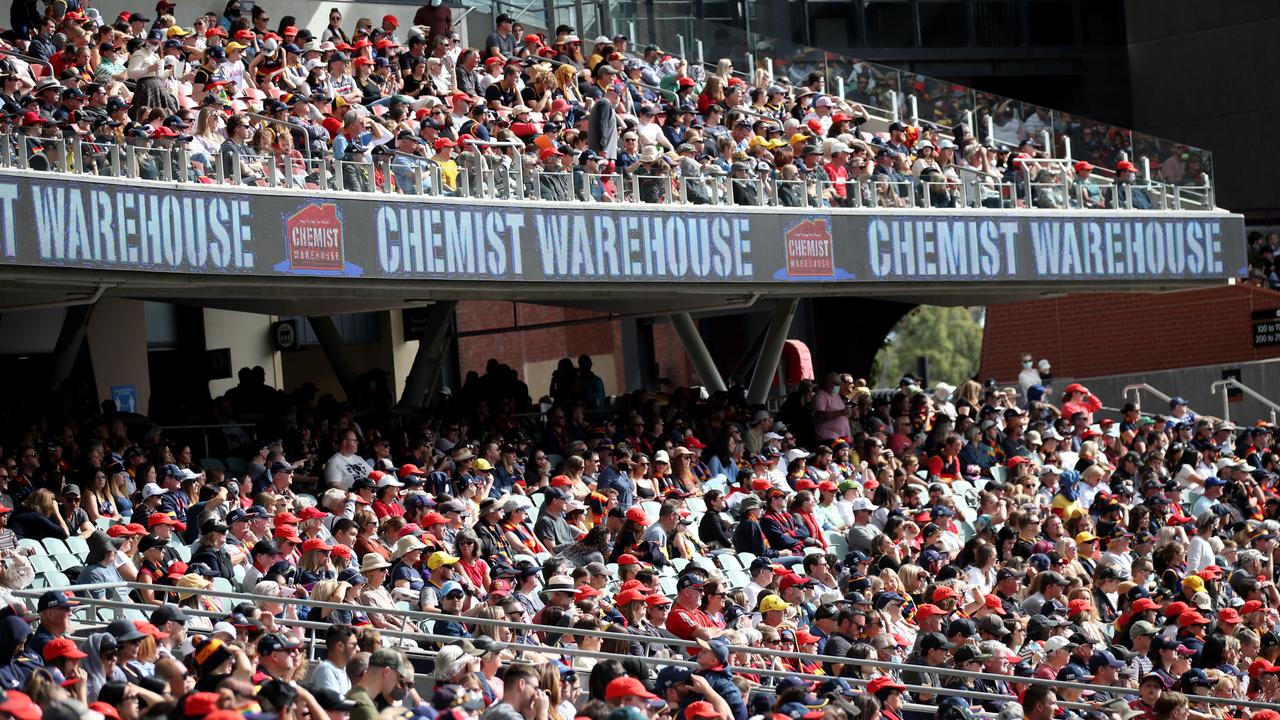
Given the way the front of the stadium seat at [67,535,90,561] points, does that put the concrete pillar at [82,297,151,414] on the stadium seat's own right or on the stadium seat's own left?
on the stadium seat's own left

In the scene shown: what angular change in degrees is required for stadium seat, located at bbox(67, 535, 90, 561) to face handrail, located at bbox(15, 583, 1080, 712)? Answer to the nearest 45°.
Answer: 0° — it already faces it

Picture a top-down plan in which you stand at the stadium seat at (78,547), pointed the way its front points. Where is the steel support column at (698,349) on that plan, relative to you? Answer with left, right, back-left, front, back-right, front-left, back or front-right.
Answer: left

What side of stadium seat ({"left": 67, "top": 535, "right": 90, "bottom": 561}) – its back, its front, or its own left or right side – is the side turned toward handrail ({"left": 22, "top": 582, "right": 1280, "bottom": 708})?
front

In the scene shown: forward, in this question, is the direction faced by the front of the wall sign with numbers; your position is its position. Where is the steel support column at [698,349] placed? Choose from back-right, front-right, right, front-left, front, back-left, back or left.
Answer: front-right

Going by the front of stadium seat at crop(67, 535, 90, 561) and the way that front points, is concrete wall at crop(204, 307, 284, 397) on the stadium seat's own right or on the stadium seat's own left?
on the stadium seat's own left

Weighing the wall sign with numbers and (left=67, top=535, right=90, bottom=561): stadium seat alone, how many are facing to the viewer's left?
0

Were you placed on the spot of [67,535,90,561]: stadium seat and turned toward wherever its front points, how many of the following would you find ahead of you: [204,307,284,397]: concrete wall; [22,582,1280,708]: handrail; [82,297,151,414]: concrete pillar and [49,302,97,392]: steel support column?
1

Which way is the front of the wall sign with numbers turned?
toward the camera

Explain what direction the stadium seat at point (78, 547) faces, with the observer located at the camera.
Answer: facing the viewer and to the right of the viewer

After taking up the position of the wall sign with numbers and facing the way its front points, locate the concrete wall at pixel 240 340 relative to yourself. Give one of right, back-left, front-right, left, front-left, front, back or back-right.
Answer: front-right

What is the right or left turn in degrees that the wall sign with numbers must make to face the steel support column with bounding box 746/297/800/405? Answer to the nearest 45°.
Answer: approximately 45° to its right

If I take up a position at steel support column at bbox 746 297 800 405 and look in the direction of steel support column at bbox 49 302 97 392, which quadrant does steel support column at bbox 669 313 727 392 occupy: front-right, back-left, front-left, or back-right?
front-right
